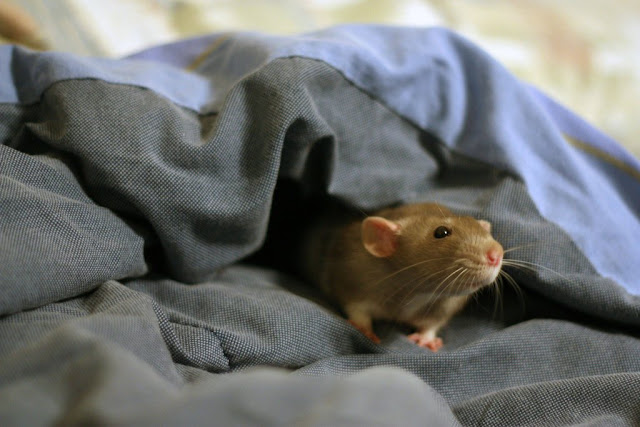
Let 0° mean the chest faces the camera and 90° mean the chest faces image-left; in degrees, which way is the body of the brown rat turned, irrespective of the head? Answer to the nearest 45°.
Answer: approximately 315°
